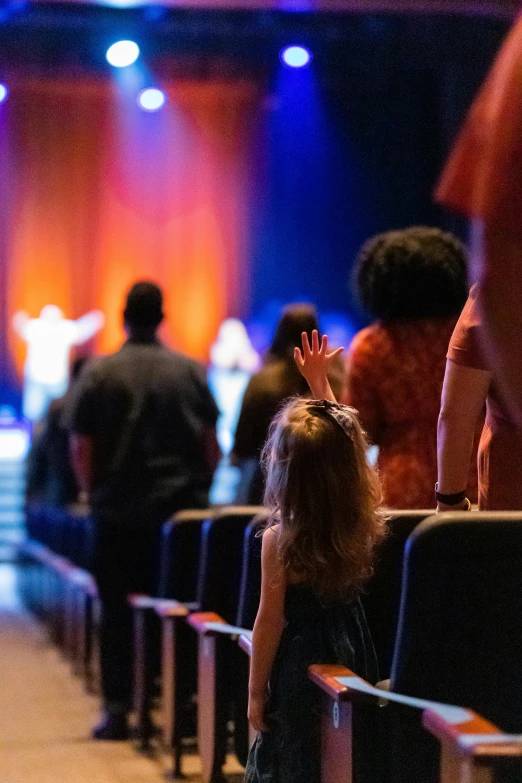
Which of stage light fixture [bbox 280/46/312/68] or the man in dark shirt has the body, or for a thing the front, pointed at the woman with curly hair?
the stage light fixture

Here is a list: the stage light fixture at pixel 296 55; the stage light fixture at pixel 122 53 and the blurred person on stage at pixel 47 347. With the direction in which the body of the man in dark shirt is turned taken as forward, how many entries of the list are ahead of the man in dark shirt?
3

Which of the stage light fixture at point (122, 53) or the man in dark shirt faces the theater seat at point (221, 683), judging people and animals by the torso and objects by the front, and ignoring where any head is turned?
the stage light fixture

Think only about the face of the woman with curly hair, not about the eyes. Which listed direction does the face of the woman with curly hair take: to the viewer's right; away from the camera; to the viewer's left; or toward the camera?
away from the camera

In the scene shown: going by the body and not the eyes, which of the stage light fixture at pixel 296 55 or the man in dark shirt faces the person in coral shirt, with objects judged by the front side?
the stage light fixture

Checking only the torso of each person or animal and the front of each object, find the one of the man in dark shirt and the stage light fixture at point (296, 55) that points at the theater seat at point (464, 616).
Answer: the stage light fixture

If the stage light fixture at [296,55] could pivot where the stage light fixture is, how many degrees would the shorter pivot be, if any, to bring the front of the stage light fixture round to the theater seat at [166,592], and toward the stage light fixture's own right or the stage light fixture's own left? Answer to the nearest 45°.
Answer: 0° — it already faces it

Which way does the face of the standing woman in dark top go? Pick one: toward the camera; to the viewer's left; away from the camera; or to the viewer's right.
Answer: away from the camera

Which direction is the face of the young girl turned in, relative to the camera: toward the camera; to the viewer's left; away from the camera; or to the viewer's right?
away from the camera

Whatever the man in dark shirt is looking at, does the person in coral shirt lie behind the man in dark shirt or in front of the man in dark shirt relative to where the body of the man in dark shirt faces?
behind

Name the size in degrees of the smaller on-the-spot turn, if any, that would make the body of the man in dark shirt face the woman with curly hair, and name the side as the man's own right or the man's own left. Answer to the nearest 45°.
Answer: approximately 135° to the man's own right

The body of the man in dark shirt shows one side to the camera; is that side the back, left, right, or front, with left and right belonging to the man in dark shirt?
back

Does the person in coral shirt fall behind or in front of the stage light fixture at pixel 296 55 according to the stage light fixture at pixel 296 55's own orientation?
in front

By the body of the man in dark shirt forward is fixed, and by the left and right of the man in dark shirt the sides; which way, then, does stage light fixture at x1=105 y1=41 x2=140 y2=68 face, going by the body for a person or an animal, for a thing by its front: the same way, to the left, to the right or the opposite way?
the opposite way

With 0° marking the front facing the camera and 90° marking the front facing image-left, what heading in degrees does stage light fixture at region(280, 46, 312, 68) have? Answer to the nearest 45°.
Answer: approximately 0°
